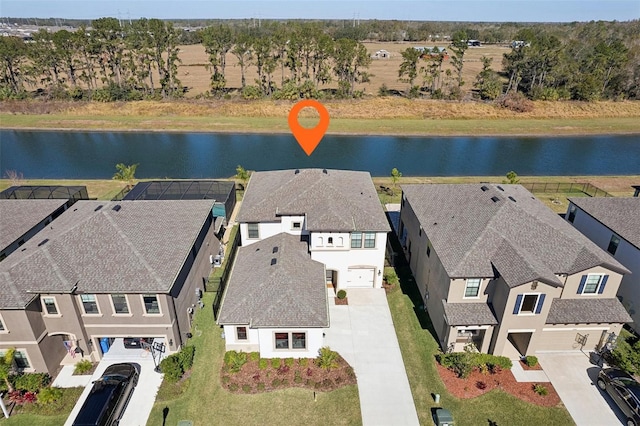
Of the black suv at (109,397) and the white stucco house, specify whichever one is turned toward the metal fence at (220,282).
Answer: the black suv

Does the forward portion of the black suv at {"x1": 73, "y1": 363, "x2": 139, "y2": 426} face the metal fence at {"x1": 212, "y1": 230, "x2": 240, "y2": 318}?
yes

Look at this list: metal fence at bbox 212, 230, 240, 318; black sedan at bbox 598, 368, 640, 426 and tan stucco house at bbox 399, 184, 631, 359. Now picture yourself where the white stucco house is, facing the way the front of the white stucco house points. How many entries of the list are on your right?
1

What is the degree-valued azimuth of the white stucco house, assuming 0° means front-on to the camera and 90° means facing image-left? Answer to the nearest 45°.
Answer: approximately 0°

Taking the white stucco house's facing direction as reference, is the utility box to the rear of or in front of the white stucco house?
in front

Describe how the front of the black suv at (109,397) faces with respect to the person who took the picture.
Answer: facing away from the viewer and to the right of the viewer

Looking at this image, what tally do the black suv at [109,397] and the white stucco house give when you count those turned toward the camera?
1
